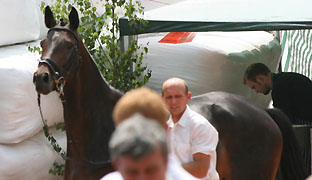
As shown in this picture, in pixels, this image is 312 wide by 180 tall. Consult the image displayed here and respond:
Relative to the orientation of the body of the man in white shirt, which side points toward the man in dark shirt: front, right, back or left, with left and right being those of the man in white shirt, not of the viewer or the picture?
back

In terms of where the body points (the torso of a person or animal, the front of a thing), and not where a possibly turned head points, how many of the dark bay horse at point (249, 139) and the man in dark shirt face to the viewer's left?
2

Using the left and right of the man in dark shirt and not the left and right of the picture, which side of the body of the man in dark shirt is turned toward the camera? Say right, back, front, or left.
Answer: left

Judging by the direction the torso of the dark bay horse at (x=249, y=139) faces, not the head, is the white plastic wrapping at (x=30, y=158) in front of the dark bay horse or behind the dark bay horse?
in front

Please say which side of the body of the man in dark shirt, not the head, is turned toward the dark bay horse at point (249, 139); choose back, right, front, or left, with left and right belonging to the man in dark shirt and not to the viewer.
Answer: front

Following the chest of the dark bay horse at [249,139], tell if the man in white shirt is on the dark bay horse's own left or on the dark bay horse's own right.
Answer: on the dark bay horse's own left

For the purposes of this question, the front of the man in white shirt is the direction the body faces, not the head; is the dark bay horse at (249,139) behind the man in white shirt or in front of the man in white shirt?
behind
